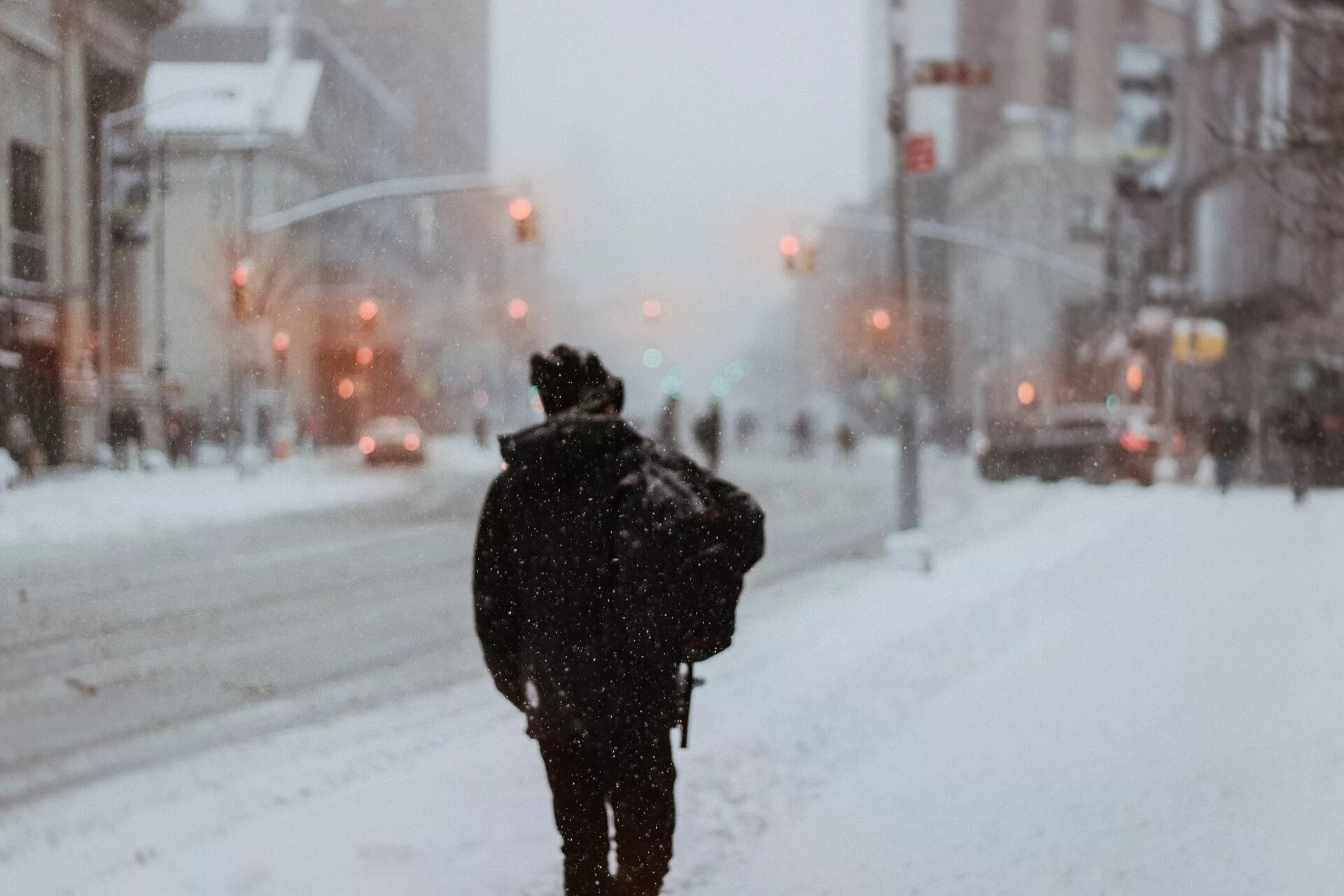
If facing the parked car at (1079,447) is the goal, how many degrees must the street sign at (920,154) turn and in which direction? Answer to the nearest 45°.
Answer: approximately 180°

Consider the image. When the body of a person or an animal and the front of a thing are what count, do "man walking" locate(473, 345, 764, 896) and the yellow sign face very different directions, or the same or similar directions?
very different directions

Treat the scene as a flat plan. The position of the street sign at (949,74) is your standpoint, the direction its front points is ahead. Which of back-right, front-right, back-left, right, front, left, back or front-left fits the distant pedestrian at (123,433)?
back-right

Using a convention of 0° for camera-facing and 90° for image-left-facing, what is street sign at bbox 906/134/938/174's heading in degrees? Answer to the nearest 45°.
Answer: approximately 0°

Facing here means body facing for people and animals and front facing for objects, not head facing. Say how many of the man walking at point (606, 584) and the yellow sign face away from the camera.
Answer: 1

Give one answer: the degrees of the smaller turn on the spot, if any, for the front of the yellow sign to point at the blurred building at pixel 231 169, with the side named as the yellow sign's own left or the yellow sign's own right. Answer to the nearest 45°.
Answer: approximately 90° to the yellow sign's own right

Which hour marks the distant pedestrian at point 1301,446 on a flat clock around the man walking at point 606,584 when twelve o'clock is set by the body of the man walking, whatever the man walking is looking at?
The distant pedestrian is roughly at 1 o'clock from the man walking.

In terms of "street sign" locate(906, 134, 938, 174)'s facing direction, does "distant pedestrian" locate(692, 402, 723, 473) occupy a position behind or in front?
behind

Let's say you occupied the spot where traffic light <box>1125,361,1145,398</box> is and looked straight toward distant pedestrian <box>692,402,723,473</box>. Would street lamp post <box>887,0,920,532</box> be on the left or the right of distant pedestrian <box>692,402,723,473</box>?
left

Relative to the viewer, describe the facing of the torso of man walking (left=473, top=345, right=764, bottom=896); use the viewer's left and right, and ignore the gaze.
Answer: facing away from the viewer
